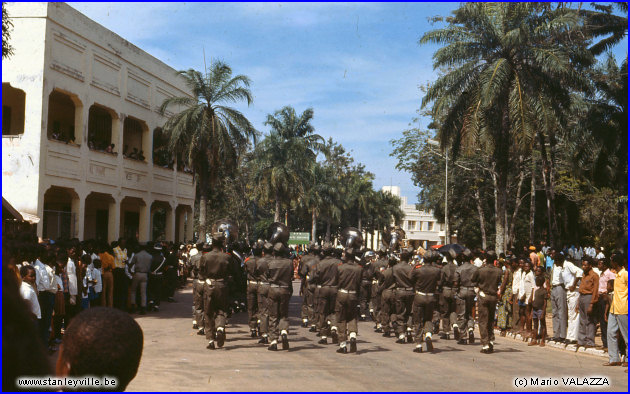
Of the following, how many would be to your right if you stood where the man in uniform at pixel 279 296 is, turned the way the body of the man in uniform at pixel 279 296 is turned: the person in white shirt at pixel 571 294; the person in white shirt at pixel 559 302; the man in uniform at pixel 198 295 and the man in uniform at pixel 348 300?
3

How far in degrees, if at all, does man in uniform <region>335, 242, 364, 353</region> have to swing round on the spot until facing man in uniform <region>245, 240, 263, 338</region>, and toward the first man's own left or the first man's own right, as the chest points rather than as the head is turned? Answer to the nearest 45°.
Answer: approximately 45° to the first man's own left

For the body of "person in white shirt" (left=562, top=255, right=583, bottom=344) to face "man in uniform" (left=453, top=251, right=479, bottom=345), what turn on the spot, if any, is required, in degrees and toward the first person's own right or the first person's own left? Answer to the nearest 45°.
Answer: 0° — they already face them

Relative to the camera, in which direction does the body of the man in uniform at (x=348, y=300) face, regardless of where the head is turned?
away from the camera

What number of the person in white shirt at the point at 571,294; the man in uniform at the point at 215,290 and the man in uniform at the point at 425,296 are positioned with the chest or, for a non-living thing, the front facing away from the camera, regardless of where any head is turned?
2

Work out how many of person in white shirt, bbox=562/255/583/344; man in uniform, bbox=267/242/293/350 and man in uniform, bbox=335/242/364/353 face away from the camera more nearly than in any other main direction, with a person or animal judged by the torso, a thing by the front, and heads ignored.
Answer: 2

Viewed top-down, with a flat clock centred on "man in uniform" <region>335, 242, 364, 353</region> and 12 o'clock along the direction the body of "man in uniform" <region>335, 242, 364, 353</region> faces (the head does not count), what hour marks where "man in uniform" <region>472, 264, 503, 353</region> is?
"man in uniform" <region>472, 264, 503, 353</region> is roughly at 3 o'clock from "man in uniform" <region>335, 242, 364, 353</region>.

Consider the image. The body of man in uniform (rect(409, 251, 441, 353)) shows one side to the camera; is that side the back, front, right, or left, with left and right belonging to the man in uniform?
back

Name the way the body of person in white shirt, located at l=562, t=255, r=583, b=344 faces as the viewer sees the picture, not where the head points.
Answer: to the viewer's left

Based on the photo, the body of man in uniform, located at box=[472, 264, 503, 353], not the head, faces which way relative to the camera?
away from the camera

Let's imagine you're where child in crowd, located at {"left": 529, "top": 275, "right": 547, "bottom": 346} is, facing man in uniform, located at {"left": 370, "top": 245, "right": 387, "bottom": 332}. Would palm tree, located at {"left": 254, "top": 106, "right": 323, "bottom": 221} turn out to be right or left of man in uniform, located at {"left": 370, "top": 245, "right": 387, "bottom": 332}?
right
